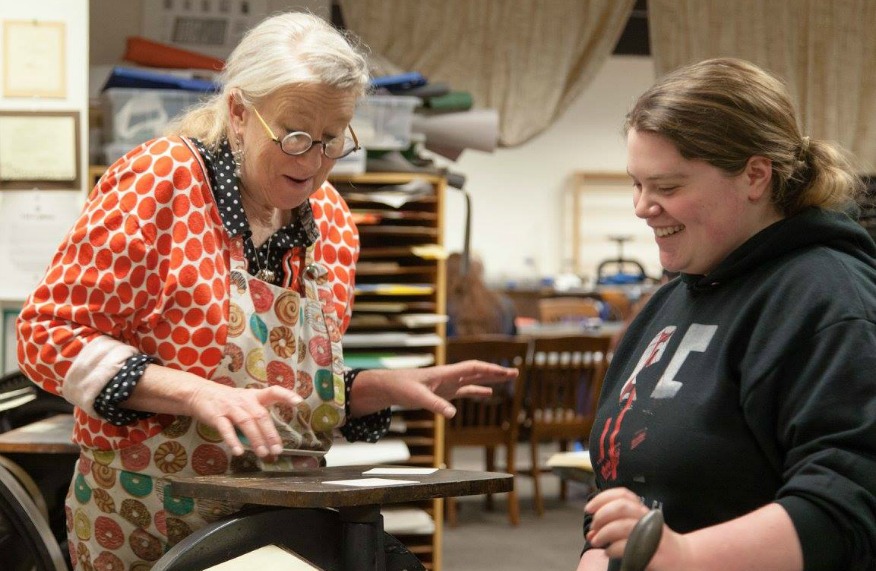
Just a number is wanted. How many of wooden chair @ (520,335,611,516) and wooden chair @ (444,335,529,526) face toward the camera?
0

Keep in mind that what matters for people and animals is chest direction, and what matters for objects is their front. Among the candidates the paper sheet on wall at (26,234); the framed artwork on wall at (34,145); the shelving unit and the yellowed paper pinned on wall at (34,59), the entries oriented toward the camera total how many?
4

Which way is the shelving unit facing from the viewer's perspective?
toward the camera

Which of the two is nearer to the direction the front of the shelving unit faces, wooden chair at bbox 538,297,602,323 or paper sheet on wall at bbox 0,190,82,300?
the paper sheet on wall

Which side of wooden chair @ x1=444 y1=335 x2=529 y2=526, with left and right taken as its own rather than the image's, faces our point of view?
back

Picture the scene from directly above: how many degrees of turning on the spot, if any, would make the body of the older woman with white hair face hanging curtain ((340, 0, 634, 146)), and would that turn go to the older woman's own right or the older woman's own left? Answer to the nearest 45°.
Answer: approximately 135° to the older woman's own left

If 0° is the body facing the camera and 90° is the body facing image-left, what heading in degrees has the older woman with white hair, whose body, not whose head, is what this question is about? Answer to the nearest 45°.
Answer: approximately 315°

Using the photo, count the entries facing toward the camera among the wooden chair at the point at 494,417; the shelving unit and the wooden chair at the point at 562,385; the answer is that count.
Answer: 1

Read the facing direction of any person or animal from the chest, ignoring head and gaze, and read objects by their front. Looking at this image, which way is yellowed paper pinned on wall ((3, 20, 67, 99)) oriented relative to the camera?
toward the camera

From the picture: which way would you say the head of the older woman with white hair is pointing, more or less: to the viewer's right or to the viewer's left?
to the viewer's right

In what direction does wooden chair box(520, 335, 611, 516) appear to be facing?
away from the camera

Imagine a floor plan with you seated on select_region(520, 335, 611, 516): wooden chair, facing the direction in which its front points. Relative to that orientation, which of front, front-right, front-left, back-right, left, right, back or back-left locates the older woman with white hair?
back

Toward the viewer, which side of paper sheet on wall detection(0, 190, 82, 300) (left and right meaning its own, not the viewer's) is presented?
front

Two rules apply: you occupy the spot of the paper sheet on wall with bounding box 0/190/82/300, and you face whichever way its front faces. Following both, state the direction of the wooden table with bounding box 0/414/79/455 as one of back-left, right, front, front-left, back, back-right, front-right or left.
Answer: front
